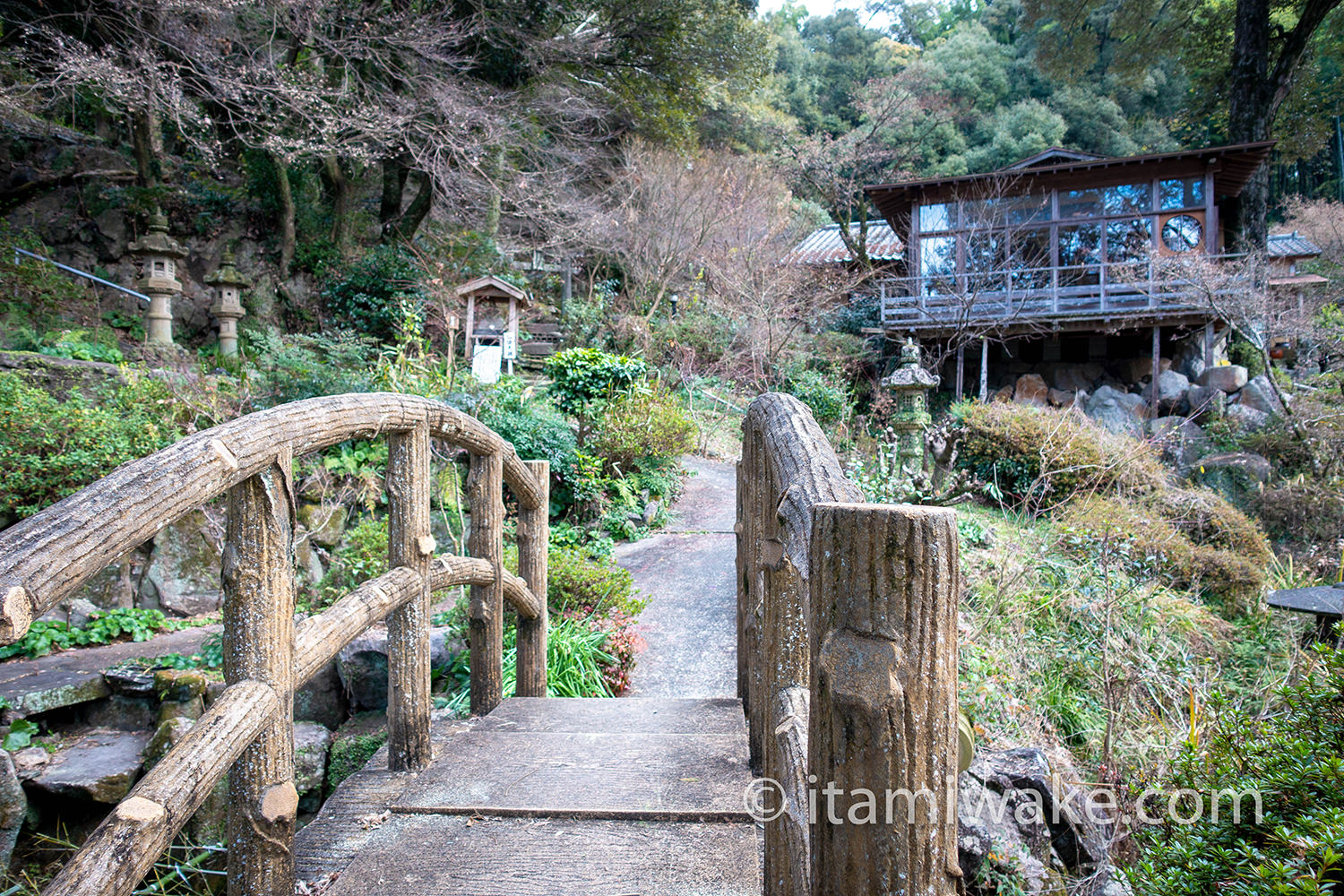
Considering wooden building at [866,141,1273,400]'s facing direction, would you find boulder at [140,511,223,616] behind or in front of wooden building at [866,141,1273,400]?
in front

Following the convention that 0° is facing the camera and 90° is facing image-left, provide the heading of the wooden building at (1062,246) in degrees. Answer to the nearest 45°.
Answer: approximately 0°

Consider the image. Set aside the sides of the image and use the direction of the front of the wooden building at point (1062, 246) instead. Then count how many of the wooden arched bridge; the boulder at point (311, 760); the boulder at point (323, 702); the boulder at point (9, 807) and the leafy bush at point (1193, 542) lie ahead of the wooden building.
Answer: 5

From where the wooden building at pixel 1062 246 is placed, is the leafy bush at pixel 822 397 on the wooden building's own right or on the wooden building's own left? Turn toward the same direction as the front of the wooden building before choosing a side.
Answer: on the wooden building's own right

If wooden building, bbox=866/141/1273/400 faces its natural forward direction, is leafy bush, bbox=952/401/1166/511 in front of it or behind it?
in front

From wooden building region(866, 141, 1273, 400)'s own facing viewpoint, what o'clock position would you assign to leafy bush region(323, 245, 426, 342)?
The leafy bush is roughly at 2 o'clock from the wooden building.

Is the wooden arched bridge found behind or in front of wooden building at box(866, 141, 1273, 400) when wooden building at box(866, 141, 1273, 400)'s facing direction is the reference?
in front
